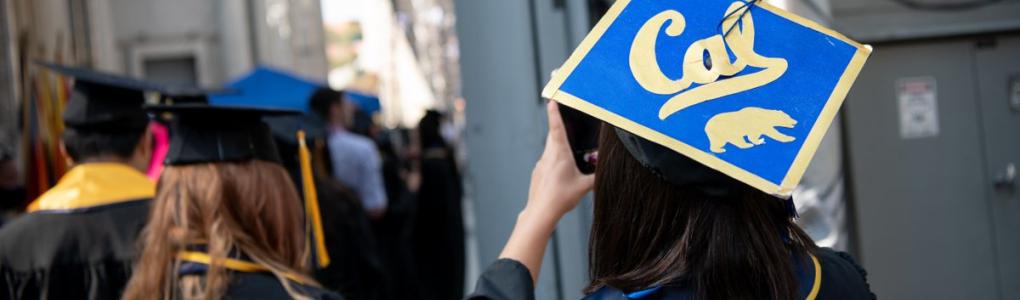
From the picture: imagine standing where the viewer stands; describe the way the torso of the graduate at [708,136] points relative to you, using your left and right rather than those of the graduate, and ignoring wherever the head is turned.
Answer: facing away from the viewer

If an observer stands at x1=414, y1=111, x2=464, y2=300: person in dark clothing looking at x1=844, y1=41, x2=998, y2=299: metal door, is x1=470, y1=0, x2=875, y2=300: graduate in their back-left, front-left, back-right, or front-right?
front-right

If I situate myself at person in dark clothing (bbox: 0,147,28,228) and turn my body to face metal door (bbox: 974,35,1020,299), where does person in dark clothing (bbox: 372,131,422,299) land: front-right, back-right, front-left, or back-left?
front-left

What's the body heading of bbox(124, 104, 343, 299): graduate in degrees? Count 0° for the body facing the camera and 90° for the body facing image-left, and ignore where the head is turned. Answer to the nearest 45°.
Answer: approximately 180°

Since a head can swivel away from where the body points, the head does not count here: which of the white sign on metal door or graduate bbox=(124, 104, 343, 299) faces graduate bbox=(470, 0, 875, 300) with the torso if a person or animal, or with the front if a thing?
the white sign on metal door

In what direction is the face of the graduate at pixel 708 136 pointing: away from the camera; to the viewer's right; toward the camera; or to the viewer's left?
away from the camera

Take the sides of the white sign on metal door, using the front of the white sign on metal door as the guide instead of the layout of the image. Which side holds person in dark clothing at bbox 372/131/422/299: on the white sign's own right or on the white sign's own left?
on the white sign's own right
